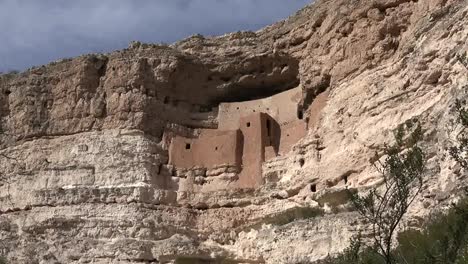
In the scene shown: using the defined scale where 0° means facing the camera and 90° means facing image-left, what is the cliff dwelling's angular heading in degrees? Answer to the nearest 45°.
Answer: approximately 0°
